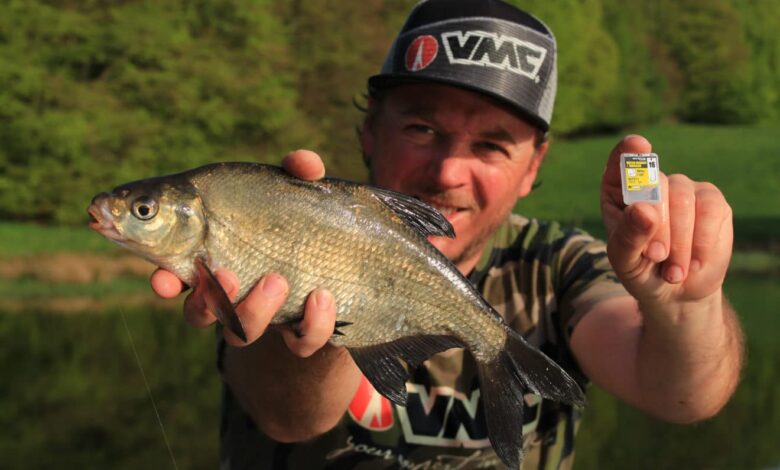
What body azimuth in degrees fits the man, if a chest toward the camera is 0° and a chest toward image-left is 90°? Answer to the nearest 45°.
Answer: approximately 0°
